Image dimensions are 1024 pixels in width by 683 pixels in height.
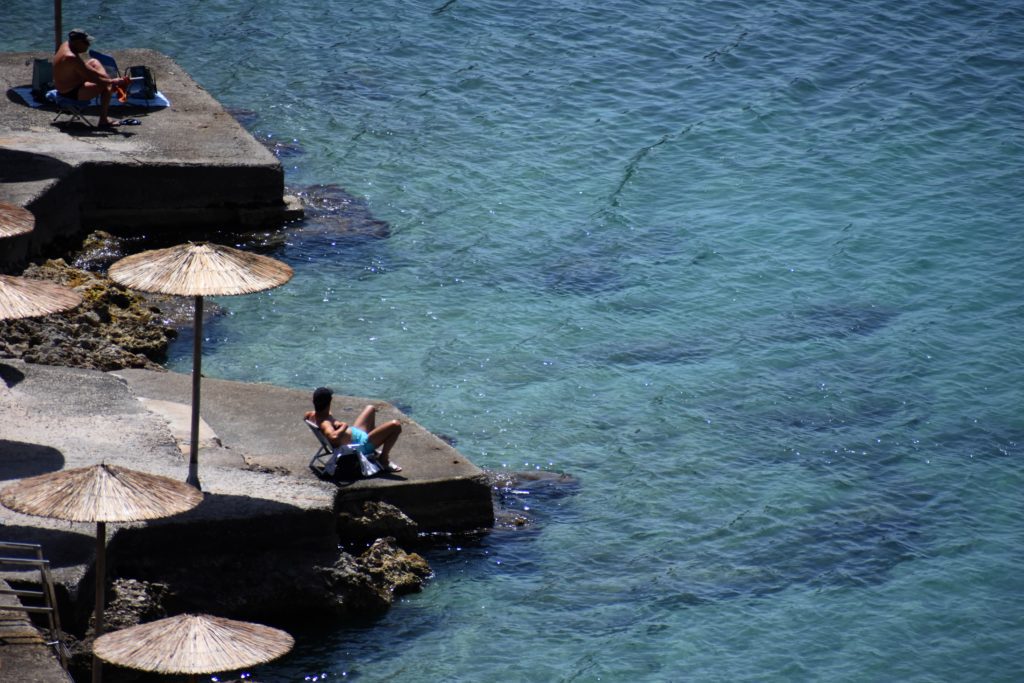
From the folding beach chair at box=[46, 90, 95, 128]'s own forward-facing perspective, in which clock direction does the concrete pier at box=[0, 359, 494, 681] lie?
The concrete pier is roughly at 3 o'clock from the folding beach chair.

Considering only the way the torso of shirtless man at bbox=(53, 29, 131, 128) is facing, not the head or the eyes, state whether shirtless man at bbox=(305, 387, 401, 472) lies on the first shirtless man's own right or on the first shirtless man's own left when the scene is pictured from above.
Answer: on the first shirtless man's own right

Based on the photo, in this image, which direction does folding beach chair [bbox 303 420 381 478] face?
to the viewer's right

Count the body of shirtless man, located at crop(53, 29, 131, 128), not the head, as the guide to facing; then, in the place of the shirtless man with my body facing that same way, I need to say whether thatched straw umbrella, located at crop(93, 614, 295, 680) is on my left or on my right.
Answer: on my right

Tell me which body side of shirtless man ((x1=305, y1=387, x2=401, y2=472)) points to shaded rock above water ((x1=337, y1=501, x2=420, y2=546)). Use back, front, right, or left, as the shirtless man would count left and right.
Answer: right

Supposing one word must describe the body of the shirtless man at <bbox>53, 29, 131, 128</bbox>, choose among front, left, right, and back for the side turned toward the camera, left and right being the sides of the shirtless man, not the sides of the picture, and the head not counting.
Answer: right

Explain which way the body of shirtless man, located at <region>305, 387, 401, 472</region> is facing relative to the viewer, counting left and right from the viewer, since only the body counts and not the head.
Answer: facing to the right of the viewer

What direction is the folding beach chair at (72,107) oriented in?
to the viewer's right

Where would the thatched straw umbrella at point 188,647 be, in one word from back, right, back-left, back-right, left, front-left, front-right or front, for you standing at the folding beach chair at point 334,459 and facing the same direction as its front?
right

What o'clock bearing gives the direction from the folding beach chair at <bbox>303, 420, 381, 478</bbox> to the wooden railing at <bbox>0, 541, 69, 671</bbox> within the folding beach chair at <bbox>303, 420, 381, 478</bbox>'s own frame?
The wooden railing is roughly at 4 o'clock from the folding beach chair.

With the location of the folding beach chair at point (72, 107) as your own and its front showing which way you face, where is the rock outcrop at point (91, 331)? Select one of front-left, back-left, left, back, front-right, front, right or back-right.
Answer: right

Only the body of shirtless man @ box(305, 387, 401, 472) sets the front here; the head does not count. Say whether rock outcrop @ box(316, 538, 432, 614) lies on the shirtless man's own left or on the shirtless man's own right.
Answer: on the shirtless man's own right

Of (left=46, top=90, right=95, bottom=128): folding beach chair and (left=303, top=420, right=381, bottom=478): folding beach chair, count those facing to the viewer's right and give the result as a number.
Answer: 2
